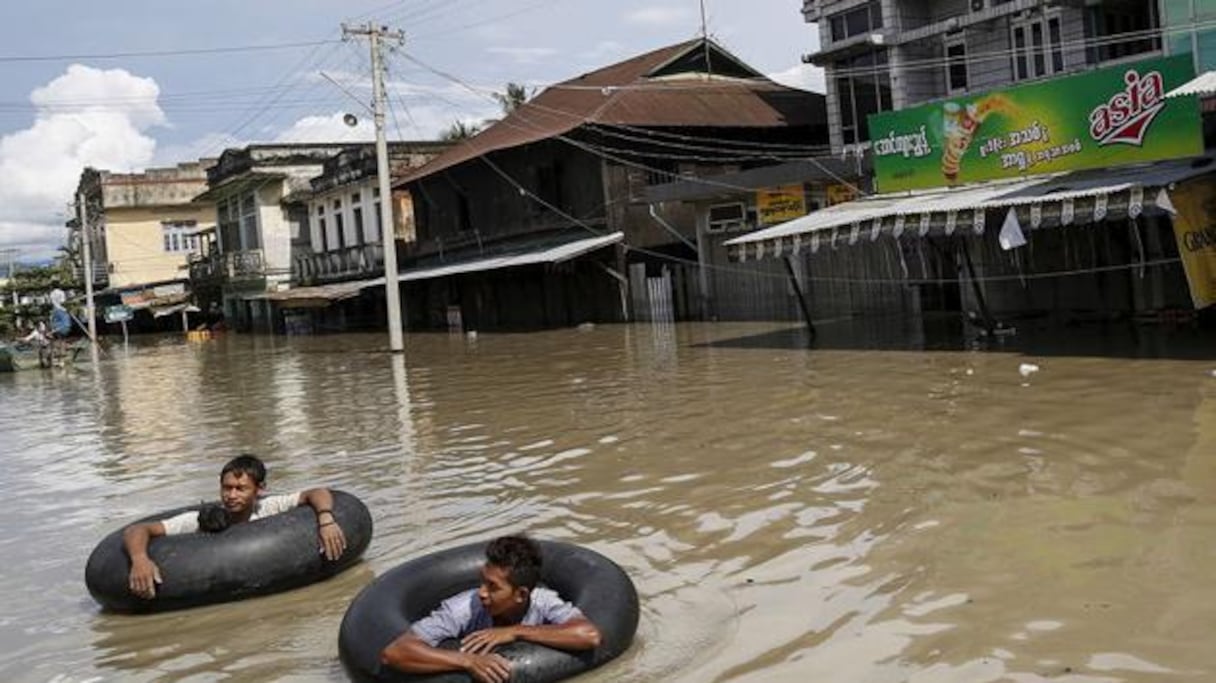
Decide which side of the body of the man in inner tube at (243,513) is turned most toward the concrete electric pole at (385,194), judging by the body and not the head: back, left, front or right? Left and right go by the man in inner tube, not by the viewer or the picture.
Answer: back

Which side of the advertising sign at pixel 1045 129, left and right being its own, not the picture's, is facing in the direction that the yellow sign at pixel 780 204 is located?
right

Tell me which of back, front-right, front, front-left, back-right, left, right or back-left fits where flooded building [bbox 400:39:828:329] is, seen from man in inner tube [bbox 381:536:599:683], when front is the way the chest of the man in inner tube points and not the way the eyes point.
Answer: back

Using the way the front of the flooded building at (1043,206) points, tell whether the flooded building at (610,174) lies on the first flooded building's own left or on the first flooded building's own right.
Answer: on the first flooded building's own right

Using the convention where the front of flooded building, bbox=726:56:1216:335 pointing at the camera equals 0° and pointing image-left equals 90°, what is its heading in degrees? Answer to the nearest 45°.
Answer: approximately 45°

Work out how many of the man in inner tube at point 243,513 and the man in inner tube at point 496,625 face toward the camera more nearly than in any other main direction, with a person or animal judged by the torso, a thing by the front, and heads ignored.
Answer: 2

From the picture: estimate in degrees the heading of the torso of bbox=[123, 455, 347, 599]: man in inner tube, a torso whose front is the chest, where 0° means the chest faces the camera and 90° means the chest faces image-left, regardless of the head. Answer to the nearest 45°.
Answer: approximately 0°

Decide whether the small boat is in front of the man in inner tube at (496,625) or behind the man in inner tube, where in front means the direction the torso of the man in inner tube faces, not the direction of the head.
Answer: behind

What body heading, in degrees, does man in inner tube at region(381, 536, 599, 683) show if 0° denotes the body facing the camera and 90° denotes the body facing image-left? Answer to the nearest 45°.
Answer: approximately 0°

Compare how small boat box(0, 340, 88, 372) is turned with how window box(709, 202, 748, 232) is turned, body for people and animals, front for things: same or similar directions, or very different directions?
very different directions

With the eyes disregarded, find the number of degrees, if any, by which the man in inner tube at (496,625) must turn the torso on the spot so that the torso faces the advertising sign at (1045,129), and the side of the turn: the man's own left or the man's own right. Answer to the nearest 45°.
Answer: approximately 135° to the man's own left

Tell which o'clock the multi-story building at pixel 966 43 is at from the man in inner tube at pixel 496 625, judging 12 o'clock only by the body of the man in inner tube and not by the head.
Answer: The multi-story building is roughly at 7 o'clock from the man in inner tube.
